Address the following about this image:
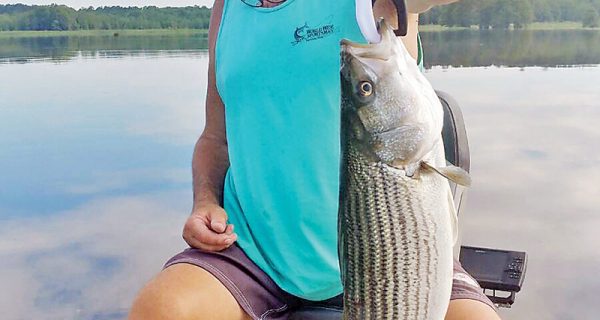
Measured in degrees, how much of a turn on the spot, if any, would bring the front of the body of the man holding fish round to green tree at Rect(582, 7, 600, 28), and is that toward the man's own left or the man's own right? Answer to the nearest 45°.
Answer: approximately 135° to the man's own left

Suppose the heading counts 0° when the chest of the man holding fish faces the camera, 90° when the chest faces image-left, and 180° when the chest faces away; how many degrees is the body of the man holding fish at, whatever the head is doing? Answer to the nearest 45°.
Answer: approximately 0°
